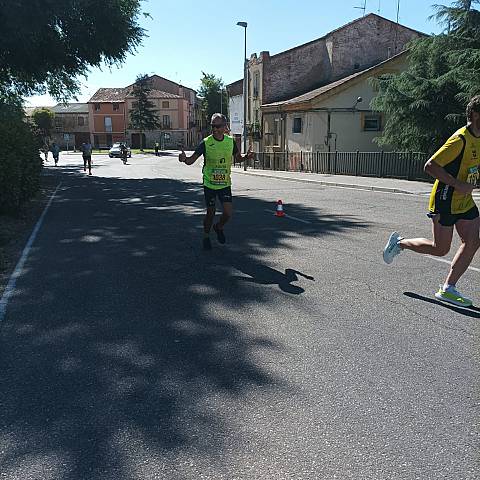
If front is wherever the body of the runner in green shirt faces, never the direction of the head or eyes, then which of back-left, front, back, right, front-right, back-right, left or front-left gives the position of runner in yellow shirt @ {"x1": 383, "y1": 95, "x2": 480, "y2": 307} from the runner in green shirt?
front-left

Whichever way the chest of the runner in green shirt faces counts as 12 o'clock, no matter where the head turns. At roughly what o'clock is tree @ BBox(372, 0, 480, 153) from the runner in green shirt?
The tree is roughly at 7 o'clock from the runner in green shirt.

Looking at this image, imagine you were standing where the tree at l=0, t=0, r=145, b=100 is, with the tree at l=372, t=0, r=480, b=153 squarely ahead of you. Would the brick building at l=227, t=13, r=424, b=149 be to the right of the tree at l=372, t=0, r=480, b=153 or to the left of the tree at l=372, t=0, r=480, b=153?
left

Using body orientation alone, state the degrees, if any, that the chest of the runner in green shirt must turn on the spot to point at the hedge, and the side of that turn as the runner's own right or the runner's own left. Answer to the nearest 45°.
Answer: approximately 135° to the runner's own right

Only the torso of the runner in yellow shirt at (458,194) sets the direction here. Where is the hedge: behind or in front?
behind

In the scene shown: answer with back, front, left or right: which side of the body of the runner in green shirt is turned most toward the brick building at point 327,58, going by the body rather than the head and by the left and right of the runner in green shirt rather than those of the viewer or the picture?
back

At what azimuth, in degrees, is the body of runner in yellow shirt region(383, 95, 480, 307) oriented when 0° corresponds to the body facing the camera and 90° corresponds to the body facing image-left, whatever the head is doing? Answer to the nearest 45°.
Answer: approximately 315°

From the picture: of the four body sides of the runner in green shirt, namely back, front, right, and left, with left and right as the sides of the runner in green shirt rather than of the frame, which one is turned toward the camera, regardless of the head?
front

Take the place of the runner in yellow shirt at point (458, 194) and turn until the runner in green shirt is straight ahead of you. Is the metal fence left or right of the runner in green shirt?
right

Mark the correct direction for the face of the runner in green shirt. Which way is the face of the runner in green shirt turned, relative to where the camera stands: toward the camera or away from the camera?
toward the camera
